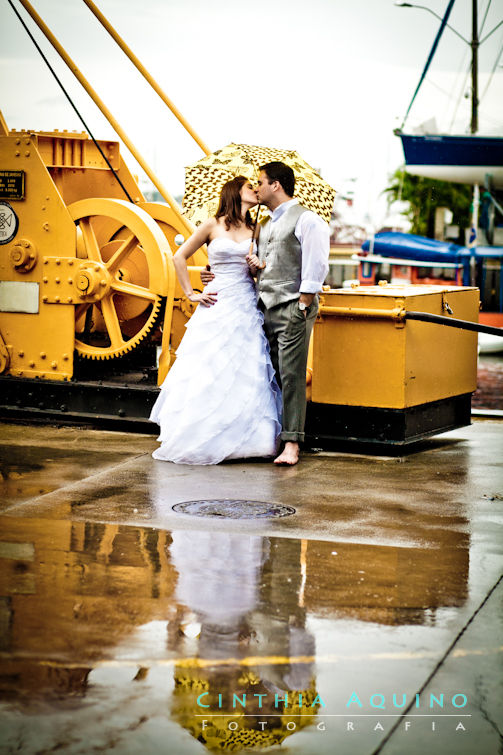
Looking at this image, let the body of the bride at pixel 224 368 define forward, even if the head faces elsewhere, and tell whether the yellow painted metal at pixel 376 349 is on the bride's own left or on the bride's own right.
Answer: on the bride's own left

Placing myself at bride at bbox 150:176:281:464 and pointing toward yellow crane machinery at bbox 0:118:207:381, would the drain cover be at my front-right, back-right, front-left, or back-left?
back-left

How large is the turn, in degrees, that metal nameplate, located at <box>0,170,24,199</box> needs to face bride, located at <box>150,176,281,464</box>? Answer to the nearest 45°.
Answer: approximately 45° to its left

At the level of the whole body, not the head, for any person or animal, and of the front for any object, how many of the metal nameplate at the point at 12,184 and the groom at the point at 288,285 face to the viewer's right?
0

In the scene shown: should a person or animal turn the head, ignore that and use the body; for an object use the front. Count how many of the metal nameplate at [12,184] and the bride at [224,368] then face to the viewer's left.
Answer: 0

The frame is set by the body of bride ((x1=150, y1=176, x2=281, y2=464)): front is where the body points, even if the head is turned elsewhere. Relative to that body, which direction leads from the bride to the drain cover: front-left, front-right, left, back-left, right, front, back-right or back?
front-right

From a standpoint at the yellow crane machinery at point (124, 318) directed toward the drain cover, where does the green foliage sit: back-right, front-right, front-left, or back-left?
back-left

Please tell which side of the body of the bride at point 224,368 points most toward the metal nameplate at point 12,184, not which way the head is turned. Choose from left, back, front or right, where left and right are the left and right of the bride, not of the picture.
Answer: back

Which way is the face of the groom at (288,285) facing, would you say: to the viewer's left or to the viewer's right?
to the viewer's left

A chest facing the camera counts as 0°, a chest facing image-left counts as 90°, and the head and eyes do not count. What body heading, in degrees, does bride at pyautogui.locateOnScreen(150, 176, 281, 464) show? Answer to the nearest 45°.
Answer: approximately 315°

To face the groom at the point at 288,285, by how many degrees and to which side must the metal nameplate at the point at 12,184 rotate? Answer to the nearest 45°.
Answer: approximately 45° to its left

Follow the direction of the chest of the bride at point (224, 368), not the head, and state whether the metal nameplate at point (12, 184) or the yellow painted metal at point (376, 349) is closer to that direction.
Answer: the yellow painted metal

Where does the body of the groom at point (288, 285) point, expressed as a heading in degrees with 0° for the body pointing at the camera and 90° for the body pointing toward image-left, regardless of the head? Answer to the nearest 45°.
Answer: approximately 45°
